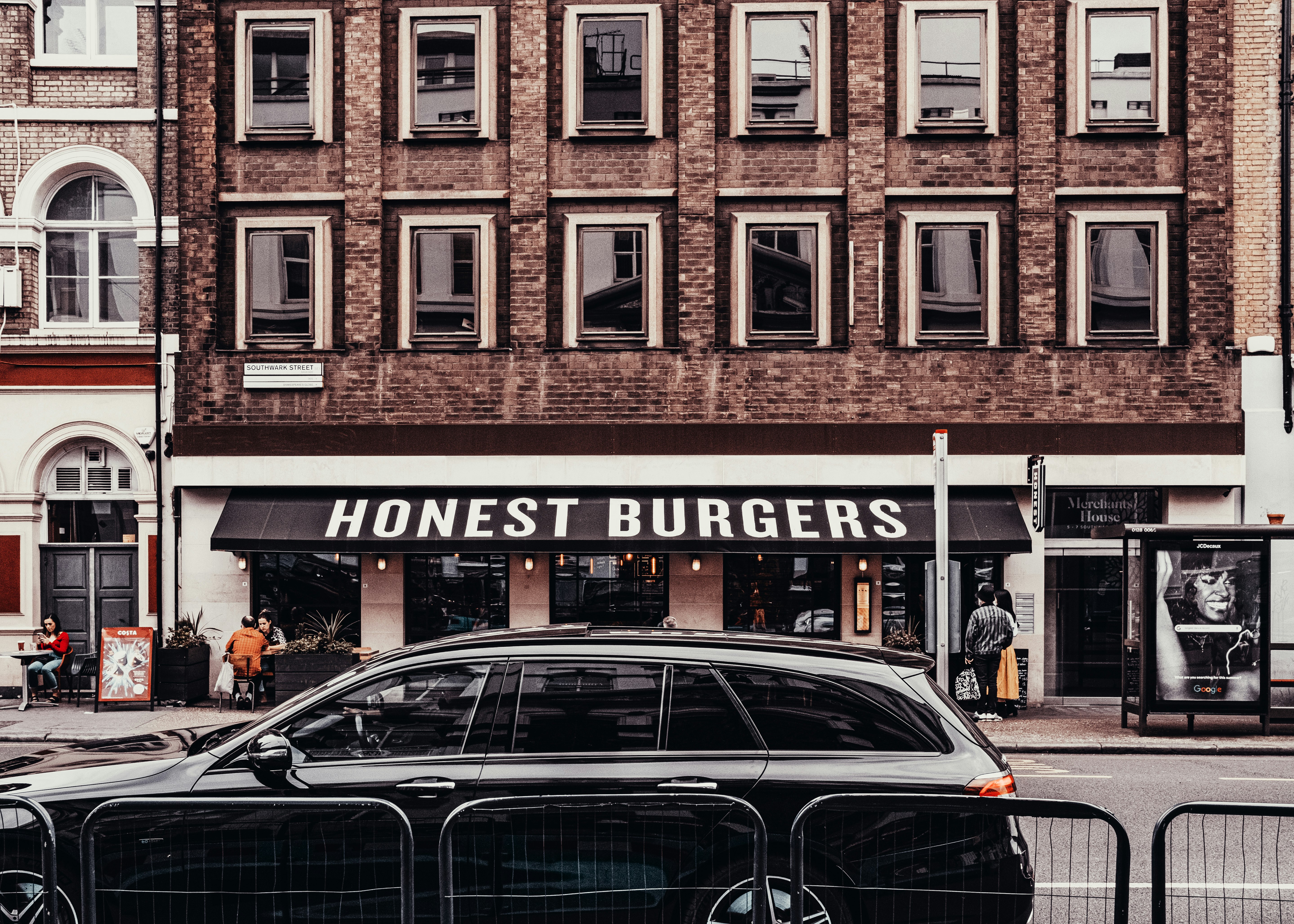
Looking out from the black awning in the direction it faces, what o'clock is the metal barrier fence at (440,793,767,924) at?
The metal barrier fence is roughly at 12 o'clock from the black awning.

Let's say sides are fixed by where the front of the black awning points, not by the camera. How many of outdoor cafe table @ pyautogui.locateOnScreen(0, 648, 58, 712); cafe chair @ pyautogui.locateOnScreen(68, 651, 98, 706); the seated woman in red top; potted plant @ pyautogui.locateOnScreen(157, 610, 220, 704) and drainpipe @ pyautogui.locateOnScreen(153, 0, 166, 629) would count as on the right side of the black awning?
5

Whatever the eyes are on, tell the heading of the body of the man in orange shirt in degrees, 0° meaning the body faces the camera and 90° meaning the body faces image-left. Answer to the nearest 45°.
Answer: approximately 180°

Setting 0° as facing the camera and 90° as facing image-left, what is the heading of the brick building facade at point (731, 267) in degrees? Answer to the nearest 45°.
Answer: approximately 0°

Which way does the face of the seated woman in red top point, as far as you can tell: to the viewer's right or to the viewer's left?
to the viewer's left

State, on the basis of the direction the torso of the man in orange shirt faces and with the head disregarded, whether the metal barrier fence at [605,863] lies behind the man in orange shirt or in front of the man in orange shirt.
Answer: behind

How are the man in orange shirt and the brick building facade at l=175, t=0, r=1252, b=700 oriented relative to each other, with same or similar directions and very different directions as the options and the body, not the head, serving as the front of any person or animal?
very different directions

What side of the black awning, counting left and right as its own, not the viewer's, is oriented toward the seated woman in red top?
right

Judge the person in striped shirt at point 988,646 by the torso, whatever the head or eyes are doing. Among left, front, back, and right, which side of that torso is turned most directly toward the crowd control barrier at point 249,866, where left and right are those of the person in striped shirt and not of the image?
back

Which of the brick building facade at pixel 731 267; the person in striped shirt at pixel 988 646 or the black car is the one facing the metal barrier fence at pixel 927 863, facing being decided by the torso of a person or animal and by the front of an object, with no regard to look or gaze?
the brick building facade

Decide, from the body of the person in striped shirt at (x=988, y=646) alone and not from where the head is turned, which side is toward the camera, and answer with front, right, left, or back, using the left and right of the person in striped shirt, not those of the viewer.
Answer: back

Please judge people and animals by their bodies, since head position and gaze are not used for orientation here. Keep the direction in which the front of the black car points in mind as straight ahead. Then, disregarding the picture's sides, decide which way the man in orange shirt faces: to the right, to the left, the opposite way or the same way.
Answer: to the right

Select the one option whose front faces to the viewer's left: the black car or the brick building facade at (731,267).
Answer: the black car

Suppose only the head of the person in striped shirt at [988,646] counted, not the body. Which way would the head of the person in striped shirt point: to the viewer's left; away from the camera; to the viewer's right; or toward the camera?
away from the camera

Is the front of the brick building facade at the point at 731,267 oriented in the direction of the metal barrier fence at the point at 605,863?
yes

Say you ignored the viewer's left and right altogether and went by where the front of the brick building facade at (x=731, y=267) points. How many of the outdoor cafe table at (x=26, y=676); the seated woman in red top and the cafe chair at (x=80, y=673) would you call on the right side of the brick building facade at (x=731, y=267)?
3

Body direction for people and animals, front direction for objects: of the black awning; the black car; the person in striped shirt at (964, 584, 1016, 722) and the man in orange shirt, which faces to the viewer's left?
the black car
